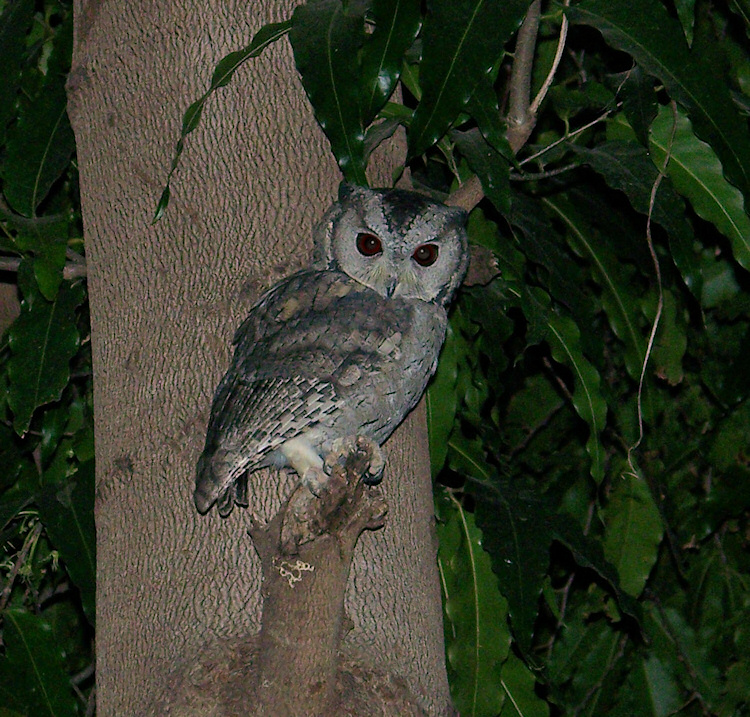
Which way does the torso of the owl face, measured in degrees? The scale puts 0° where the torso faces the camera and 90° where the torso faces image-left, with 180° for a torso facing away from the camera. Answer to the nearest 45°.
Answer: approximately 270°
